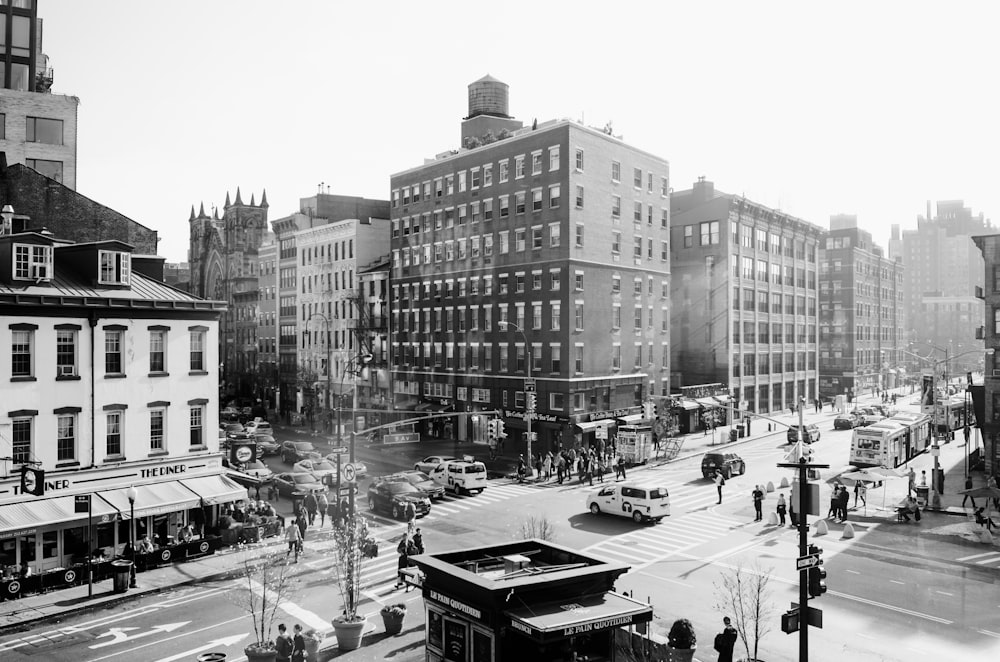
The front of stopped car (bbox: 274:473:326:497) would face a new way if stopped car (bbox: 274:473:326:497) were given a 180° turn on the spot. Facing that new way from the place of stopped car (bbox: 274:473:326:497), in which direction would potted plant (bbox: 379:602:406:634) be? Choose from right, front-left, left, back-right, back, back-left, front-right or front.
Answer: back-left

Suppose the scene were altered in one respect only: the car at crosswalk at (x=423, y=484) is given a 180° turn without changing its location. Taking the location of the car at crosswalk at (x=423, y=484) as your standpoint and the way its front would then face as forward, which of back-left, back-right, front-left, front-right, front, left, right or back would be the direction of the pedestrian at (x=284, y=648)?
back-left

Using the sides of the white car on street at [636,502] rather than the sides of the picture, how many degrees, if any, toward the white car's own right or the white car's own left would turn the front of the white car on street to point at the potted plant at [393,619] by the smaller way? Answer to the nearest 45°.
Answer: approximately 90° to the white car's own left

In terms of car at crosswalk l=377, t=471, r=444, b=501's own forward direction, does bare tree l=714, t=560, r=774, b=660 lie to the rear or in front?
in front

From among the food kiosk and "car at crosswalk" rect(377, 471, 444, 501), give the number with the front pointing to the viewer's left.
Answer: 0

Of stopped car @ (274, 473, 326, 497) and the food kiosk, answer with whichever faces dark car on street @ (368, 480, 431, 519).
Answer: stopped car @ (274, 473, 326, 497)

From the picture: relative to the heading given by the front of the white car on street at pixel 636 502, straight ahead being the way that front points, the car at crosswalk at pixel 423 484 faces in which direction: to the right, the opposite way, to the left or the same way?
the opposite way

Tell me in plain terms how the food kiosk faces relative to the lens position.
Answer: facing the viewer and to the right of the viewer

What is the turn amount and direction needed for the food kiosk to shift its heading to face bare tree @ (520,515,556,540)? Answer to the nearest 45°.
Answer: approximately 135° to its left
